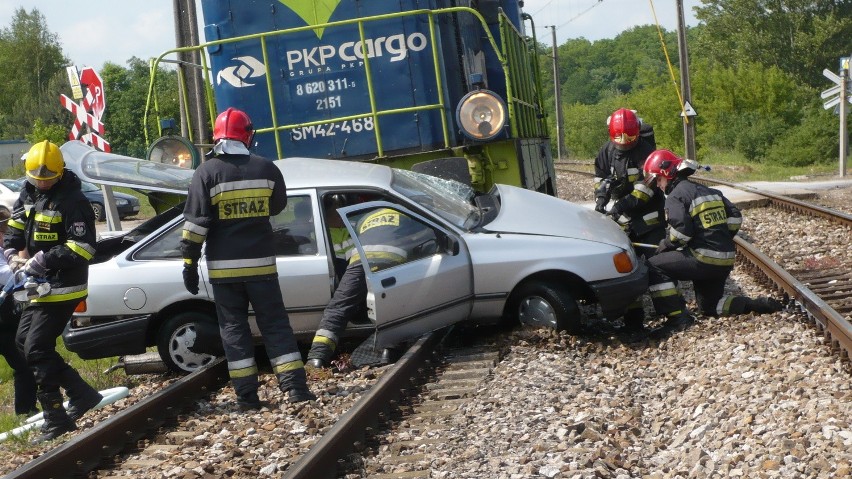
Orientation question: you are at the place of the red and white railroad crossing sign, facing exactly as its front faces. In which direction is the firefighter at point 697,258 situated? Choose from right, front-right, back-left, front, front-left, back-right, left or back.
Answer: left

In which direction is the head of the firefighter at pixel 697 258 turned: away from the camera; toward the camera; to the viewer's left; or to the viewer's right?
to the viewer's left

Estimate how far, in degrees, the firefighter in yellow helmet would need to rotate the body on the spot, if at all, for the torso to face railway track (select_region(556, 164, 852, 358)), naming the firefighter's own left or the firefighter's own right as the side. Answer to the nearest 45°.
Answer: approximately 135° to the firefighter's own left

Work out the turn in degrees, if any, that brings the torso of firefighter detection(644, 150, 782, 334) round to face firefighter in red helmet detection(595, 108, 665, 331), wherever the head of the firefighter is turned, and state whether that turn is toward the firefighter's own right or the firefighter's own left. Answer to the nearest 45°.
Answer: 0° — they already face them

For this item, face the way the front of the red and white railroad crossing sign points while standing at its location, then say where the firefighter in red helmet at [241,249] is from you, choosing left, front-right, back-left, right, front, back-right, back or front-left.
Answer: front-left

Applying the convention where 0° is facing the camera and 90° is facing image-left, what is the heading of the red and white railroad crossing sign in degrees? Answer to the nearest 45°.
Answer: approximately 45°

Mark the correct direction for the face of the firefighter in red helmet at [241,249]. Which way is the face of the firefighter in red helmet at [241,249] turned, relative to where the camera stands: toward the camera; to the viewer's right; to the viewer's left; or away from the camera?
away from the camera
